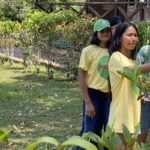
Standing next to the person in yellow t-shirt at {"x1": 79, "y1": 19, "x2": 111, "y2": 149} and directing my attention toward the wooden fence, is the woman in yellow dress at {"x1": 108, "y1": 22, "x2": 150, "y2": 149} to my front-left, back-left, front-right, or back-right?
back-right

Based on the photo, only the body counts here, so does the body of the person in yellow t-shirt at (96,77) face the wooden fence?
no

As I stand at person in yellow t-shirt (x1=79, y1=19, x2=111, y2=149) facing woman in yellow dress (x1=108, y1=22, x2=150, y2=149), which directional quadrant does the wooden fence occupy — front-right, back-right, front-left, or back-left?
back-left

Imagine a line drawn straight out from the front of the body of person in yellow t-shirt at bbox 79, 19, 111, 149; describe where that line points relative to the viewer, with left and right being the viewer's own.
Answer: facing the viewer and to the right of the viewer

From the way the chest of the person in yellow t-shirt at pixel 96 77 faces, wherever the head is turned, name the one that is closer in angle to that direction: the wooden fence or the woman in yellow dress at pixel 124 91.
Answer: the woman in yellow dress

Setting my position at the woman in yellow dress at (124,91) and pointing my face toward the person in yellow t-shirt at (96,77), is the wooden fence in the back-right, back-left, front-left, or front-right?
front-right

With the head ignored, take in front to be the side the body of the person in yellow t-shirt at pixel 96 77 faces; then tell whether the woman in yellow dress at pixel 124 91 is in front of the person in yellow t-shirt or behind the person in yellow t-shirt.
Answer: in front

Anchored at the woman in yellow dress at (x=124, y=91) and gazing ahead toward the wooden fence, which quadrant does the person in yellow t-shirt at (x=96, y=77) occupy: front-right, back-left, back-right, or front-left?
front-left
